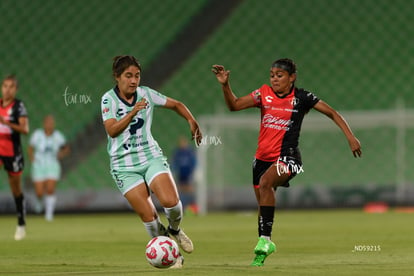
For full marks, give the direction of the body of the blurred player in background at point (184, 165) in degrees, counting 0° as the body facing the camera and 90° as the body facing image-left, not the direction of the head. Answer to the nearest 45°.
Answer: approximately 0°

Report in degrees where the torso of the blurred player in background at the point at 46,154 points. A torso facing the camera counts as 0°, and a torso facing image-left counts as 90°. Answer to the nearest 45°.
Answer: approximately 0°

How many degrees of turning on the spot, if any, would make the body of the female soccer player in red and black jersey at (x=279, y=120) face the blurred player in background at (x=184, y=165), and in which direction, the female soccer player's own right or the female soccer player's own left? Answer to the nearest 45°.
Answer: approximately 135° to the female soccer player's own right

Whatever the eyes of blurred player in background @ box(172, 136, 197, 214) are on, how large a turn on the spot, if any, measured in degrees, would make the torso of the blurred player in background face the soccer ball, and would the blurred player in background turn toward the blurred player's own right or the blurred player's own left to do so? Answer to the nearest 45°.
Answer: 0° — they already face it

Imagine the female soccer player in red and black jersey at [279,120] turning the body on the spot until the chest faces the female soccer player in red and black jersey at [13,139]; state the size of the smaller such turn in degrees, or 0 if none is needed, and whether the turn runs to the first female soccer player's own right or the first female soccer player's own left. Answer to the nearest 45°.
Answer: approximately 90° to the first female soccer player's own right

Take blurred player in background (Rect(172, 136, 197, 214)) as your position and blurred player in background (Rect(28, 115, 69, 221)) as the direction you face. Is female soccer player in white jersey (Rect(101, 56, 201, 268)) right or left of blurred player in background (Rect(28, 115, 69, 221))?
left

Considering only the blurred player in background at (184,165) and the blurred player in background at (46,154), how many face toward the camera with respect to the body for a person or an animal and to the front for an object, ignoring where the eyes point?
2
